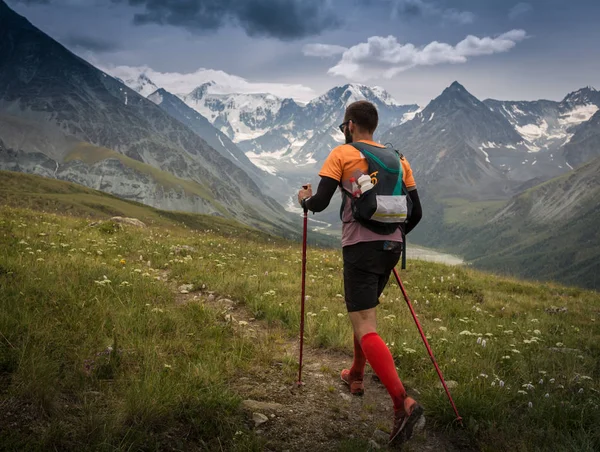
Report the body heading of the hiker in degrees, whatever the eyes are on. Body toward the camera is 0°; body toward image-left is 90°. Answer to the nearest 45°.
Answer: approximately 135°

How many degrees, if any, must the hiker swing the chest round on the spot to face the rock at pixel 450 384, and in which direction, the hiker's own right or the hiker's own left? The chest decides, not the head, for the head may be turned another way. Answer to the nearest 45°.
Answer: approximately 90° to the hiker's own right

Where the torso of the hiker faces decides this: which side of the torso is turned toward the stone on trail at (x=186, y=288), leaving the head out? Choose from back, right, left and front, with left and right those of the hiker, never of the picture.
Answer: front

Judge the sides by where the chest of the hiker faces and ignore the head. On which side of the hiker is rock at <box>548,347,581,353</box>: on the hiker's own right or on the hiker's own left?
on the hiker's own right

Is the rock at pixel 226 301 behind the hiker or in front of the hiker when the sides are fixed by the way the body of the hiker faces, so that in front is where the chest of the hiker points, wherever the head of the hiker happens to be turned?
in front

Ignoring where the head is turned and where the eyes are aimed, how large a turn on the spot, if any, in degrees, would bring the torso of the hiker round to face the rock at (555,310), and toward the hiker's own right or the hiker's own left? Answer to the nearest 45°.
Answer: approximately 90° to the hiker's own right
